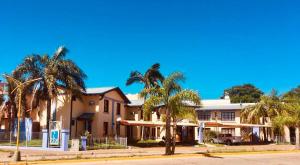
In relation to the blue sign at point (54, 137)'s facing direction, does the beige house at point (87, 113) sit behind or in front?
behind

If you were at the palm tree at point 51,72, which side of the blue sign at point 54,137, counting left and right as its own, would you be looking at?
back

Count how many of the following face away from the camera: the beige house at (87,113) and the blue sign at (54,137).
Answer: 0

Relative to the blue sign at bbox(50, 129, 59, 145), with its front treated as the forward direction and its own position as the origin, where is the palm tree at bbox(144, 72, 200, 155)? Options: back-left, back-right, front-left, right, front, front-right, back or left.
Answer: front-left

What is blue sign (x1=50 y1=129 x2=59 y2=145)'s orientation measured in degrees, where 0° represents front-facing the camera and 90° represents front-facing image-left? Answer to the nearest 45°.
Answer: approximately 0°

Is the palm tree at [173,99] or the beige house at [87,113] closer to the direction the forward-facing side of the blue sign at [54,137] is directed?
the palm tree
